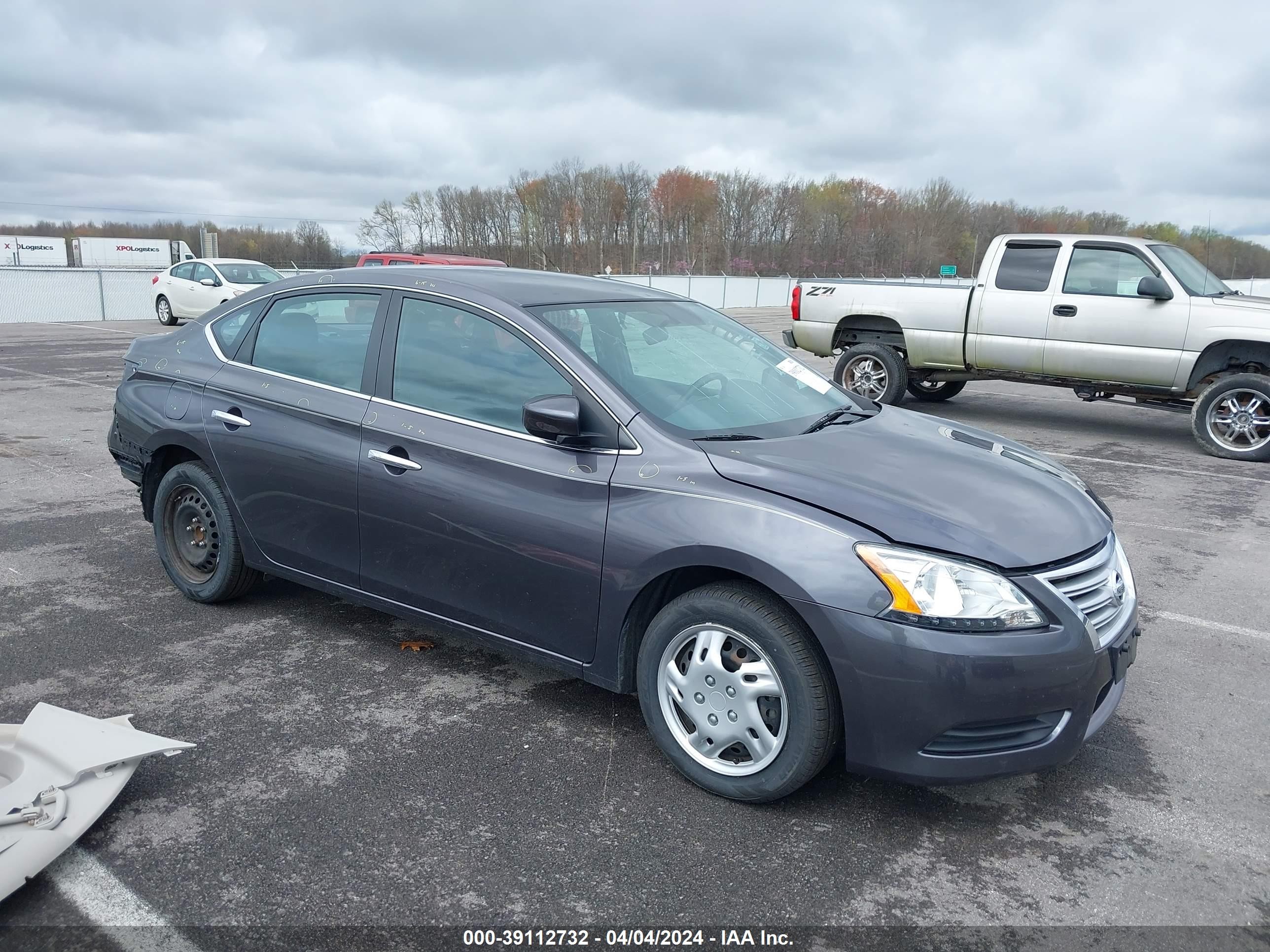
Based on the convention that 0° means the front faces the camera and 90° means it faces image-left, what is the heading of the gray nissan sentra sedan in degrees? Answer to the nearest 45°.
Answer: approximately 315°

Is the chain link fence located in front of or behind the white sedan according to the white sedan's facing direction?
behind

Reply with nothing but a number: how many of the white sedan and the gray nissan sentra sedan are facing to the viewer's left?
0

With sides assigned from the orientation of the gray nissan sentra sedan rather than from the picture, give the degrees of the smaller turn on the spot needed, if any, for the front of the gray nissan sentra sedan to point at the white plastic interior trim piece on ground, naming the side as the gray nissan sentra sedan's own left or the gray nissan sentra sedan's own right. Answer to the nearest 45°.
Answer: approximately 135° to the gray nissan sentra sedan's own right

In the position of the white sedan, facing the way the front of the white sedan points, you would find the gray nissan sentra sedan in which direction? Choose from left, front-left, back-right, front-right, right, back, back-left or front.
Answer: front-right

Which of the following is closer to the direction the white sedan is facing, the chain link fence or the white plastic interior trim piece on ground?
the white plastic interior trim piece on ground

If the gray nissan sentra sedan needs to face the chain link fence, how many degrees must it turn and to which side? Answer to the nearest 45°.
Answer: approximately 180°

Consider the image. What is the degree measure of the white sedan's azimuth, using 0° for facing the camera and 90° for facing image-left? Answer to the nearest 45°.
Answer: approximately 315°

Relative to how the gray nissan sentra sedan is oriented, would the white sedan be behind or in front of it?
behind
